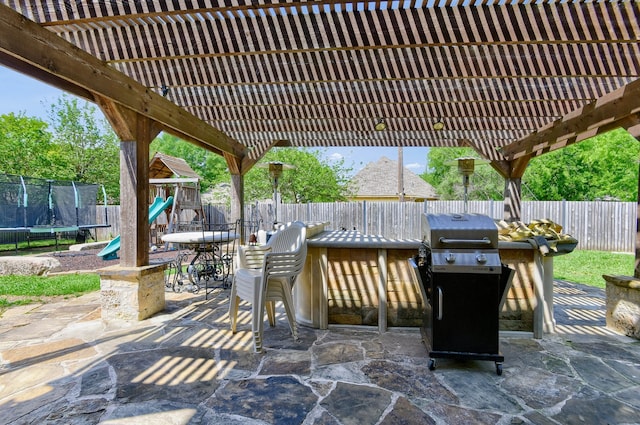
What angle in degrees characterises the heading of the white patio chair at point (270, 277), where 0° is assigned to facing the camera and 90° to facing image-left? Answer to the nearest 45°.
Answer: approximately 45°

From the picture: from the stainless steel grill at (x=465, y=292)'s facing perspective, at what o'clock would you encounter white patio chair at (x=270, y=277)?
The white patio chair is roughly at 3 o'clock from the stainless steel grill.

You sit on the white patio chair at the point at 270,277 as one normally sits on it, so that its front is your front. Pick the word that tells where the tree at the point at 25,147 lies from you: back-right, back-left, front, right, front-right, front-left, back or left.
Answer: right

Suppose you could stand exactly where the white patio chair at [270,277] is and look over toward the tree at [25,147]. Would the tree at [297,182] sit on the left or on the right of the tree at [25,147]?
right

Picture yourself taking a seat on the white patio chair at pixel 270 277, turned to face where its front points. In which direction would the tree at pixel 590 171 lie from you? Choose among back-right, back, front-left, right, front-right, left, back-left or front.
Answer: back

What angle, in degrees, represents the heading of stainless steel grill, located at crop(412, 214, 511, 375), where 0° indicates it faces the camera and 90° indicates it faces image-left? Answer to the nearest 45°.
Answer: approximately 0°

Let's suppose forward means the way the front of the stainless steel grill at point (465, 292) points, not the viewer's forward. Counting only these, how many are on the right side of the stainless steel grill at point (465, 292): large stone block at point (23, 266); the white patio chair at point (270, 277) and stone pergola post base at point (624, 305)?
2

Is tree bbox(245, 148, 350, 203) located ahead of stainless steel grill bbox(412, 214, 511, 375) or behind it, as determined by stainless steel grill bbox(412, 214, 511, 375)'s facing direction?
behind

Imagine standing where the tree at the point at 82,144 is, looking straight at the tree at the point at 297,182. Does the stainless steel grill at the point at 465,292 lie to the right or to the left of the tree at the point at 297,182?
right

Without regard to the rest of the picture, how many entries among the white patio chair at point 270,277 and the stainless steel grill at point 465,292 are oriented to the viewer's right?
0

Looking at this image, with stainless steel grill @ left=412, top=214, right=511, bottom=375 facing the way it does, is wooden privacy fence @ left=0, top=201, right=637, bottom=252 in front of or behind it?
behind
